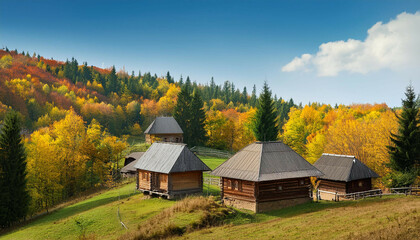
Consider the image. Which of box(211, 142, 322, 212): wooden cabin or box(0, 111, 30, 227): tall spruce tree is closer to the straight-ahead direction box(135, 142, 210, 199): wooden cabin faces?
the tall spruce tree

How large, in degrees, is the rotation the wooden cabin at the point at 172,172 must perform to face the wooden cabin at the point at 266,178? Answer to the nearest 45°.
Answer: approximately 90° to its left

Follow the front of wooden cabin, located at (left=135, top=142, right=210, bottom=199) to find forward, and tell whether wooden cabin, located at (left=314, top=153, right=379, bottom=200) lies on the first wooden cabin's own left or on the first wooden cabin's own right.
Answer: on the first wooden cabin's own left

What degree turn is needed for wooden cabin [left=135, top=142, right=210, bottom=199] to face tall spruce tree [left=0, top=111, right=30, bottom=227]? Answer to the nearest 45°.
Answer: approximately 45° to its right

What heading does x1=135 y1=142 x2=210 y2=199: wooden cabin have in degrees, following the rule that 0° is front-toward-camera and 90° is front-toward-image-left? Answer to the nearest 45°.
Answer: approximately 45°

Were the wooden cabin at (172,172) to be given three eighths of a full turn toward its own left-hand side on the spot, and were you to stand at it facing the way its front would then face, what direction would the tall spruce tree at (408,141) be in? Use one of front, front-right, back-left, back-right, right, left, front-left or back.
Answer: front
